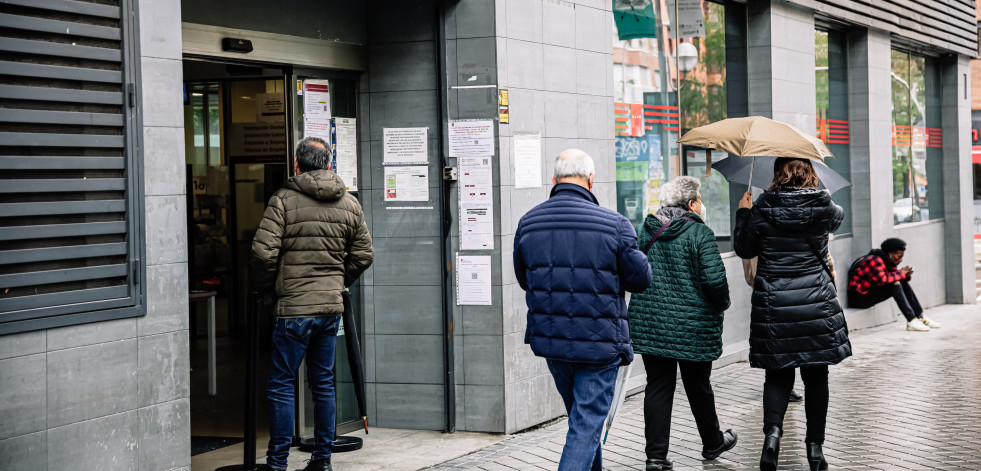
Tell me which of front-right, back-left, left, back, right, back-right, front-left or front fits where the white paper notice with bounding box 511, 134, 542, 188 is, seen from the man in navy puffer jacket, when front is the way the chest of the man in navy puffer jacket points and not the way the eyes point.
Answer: front

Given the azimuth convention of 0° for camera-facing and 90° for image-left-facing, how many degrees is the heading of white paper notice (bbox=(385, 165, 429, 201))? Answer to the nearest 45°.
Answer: approximately 0°

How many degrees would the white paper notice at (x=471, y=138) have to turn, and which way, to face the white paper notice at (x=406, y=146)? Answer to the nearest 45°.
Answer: approximately 90° to its right

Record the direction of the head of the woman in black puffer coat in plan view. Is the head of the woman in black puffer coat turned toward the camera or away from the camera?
away from the camera

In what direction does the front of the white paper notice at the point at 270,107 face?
toward the camera

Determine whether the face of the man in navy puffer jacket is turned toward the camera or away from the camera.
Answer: away from the camera

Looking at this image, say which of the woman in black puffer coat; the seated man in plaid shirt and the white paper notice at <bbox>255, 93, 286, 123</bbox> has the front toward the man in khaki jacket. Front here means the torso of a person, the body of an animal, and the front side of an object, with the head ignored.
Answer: the white paper notice

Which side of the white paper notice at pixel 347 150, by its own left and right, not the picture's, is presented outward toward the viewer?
front

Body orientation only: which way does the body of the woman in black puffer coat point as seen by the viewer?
away from the camera

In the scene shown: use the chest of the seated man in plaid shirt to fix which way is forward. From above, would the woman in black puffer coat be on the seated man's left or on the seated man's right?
on the seated man's right

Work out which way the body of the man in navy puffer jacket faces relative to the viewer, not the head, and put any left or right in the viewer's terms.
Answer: facing away from the viewer

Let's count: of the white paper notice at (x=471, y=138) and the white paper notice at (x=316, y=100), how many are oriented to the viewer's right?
0
